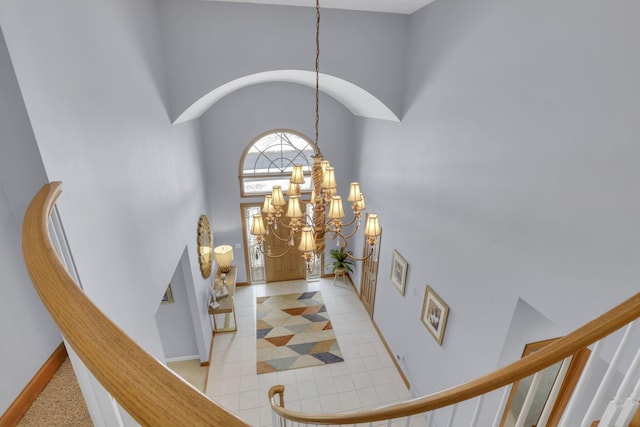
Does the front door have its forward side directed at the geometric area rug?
yes

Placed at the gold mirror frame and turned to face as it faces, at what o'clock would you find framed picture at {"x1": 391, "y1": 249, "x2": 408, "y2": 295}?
The framed picture is roughly at 1 o'clock from the gold mirror frame.

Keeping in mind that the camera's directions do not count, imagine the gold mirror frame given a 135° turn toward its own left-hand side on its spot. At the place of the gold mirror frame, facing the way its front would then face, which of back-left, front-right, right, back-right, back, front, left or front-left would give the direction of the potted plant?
back-right

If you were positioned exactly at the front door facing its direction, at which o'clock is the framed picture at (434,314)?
The framed picture is roughly at 11 o'clock from the front door.

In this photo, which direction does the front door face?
toward the camera

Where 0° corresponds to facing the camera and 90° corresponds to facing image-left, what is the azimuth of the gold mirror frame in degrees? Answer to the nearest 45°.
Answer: approximately 270°

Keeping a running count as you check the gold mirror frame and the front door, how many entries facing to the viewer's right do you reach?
1

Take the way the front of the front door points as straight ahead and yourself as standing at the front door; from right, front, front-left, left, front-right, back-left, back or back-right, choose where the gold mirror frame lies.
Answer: front-right

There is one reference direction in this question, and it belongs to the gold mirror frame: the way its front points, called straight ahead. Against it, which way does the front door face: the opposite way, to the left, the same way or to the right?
to the right

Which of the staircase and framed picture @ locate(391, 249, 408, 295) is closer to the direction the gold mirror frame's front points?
the framed picture

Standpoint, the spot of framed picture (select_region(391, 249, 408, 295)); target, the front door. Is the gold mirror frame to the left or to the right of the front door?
left

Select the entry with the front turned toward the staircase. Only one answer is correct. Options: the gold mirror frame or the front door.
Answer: the front door

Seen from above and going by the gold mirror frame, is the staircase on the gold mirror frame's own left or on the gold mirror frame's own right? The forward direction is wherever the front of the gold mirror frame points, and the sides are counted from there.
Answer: on the gold mirror frame's own right

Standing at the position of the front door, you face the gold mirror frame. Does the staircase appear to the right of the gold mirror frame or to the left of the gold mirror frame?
left
